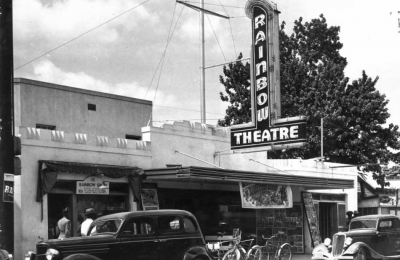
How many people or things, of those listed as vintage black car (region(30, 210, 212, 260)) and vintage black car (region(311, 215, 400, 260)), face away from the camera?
0

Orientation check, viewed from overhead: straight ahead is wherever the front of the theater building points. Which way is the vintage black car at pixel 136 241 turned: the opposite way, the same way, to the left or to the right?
to the right

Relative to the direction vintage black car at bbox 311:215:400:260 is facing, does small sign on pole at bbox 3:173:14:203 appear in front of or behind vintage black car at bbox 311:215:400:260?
in front

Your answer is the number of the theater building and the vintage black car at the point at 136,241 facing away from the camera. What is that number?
0

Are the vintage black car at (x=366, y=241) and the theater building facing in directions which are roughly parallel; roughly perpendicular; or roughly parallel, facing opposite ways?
roughly perpendicular

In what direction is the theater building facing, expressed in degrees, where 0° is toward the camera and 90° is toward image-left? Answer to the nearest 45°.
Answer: approximately 315°

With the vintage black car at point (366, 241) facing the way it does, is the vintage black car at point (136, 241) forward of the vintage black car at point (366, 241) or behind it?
forward

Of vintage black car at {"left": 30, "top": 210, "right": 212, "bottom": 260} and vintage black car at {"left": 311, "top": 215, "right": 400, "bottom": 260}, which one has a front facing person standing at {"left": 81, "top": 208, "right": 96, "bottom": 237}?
vintage black car at {"left": 311, "top": 215, "right": 400, "bottom": 260}

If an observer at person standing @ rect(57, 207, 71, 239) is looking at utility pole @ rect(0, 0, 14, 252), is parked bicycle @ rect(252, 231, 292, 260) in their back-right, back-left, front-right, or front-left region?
back-left

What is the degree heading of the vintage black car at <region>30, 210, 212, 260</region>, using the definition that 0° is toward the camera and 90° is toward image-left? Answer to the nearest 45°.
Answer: approximately 45°

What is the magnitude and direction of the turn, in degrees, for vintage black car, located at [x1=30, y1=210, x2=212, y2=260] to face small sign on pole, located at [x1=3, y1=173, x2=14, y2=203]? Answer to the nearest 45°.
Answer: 0° — it already faces it

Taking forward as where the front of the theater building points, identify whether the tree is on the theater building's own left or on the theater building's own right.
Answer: on the theater building's own left
